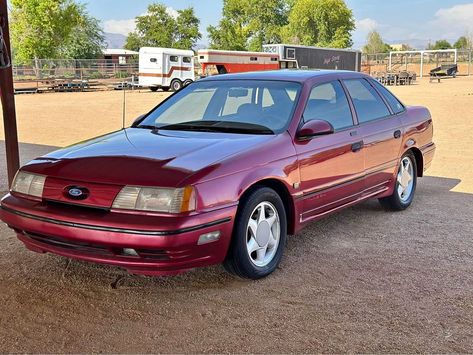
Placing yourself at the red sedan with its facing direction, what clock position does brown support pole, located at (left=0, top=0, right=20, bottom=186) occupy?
The brown support pole is roughly at 3 o'clock from the red sedan.

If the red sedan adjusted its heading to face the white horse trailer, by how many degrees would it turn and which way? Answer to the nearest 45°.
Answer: approximately 135° to its right

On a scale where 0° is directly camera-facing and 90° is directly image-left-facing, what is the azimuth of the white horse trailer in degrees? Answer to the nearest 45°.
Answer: approximately 45°

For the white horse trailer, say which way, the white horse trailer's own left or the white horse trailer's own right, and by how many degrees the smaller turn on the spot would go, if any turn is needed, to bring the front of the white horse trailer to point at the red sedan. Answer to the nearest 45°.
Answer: approximately 45° to the white horse trailer's own left
